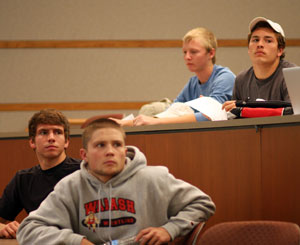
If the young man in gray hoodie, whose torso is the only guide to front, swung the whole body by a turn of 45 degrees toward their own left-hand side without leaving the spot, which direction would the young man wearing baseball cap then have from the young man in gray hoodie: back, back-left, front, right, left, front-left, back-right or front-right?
left

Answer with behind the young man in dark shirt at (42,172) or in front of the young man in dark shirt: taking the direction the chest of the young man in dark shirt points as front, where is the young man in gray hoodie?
in front

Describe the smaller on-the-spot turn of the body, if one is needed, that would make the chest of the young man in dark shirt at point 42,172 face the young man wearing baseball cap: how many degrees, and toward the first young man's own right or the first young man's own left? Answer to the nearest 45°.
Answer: approximately 90° to the first young man's own left

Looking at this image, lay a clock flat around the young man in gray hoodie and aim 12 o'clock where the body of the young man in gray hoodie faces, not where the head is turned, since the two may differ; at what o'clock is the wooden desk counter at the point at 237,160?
The wooden desk counter is roughly at 8 o'clock from the young man in gray hoodie.

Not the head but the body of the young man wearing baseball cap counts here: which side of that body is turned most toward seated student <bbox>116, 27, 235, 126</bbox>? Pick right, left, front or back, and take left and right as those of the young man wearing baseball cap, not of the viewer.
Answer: right

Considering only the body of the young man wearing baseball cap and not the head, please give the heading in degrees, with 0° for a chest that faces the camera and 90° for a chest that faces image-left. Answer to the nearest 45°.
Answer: approximately 45°

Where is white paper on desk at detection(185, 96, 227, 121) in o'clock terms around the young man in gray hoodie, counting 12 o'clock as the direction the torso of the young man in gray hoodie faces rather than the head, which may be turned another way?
The white paper on desk is roughly at 7 o'clock from the young man in gray hoodie.

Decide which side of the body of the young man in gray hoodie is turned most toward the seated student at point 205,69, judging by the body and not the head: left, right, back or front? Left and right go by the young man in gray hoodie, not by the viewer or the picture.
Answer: back

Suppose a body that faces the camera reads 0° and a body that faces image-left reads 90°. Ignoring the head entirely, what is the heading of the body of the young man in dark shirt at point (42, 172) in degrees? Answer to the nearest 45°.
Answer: approximately 0°

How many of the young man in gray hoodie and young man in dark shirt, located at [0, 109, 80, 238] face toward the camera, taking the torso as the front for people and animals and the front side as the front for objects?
2

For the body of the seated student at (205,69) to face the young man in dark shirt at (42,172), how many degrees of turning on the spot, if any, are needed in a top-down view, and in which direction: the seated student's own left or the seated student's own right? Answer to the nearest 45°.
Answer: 0° — they already face them
